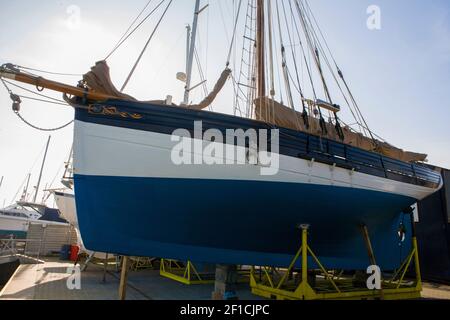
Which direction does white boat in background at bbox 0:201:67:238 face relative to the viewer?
to the viewer's left

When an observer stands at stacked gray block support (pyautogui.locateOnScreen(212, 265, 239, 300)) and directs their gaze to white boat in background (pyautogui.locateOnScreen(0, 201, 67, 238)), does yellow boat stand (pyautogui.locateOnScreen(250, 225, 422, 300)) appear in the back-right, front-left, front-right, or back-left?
back-right

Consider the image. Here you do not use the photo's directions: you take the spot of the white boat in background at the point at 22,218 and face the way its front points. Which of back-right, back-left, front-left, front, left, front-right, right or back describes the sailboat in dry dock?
left

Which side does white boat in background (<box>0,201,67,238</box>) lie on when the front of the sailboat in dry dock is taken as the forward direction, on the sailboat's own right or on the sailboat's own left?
on the sailboat's own right

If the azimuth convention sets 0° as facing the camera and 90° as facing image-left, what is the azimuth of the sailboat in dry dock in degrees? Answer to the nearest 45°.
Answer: approximately 45°
